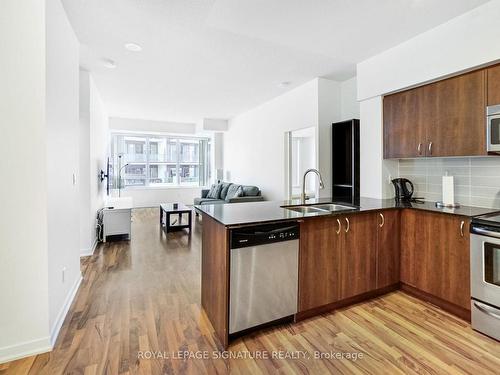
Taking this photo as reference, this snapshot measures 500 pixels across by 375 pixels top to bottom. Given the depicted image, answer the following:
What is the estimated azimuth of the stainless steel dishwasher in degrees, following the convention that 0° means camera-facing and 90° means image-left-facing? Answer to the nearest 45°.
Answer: approximately 315°

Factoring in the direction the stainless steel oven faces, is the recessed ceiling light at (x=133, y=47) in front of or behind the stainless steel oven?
in front

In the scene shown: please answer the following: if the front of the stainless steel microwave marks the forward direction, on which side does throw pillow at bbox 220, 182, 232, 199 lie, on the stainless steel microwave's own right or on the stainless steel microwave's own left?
on the stainless steel microwave's own right

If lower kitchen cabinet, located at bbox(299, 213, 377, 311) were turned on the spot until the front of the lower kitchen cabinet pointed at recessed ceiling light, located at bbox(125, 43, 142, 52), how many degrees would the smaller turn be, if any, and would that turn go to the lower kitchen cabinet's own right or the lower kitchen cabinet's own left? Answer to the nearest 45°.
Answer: approximately 135° to the lower kitchen cabinet's own right

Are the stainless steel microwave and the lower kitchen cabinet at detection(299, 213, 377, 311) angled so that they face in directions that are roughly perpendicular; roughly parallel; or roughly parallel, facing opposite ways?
roughly perpendicular

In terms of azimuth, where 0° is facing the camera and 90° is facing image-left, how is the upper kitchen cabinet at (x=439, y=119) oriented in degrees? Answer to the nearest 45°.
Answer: approximately 45°

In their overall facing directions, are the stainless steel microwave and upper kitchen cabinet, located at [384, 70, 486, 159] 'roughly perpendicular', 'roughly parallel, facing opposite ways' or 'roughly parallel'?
roughly parallel

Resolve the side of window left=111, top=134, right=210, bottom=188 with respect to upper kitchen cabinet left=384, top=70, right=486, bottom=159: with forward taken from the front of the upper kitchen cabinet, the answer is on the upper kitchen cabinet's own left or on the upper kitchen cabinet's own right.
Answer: on the upper kitchen cabinet's own right

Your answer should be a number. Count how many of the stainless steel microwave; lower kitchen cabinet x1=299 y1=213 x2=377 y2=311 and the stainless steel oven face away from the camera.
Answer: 0

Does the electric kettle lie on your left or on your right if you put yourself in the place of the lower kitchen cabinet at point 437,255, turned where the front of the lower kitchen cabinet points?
on your right

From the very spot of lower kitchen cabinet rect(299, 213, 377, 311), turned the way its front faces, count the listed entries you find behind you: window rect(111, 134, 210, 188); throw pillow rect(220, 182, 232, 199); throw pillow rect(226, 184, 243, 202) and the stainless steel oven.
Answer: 3

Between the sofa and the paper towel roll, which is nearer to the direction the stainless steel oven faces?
the sofa

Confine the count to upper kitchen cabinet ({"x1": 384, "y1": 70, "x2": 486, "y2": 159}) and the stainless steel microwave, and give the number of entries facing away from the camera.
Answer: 0
